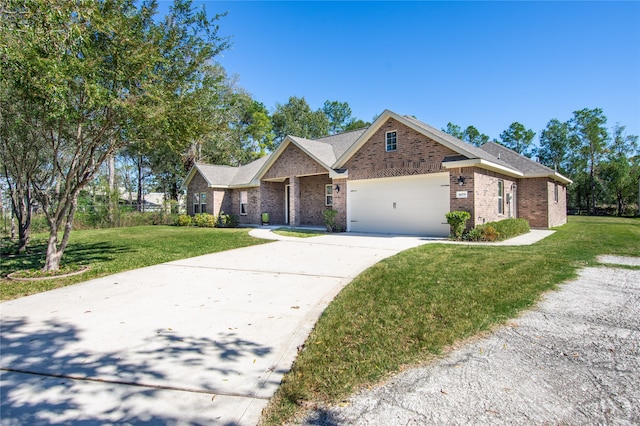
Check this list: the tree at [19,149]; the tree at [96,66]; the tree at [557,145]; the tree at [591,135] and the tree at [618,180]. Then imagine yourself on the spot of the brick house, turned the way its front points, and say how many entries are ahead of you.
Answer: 2

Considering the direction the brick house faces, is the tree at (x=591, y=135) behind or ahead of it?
behind

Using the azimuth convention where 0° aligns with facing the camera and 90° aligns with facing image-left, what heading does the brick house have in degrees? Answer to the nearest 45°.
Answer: approximately 45°

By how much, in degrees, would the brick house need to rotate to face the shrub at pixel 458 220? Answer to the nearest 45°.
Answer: approximately 90° to its left

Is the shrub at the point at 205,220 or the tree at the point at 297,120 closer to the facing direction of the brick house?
the shrub

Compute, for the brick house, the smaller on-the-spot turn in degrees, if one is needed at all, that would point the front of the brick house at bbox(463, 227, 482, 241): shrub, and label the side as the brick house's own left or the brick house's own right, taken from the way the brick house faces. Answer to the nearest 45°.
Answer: approximately 90° to the brick house's own left

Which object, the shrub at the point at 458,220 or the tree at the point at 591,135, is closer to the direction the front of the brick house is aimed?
the shrub

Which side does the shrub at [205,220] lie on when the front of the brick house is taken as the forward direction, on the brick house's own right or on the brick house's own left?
on the brick house's own right

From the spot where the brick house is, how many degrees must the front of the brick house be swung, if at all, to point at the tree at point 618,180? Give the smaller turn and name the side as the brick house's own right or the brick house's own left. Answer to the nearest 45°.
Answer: approximately 180°

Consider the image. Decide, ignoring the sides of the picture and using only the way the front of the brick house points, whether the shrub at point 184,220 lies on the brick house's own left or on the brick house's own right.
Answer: on the brick house's own right

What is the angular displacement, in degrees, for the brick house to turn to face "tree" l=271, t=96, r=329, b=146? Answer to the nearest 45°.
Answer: approximately 135° to its right
